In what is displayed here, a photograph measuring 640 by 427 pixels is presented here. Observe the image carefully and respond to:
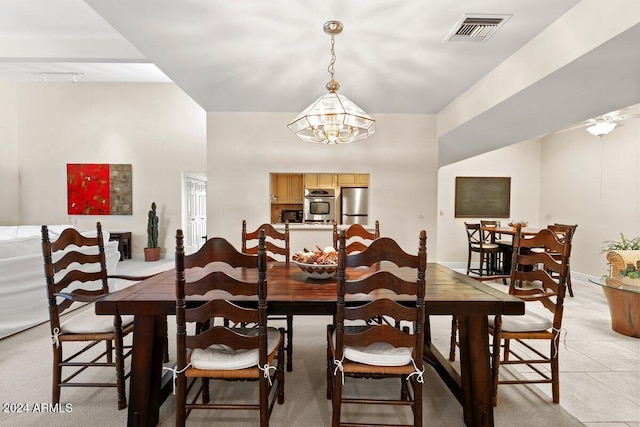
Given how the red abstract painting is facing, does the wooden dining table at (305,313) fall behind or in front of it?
in front

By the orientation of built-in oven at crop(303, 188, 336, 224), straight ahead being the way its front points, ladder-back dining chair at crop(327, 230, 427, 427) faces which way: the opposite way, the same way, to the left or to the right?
the opposite way

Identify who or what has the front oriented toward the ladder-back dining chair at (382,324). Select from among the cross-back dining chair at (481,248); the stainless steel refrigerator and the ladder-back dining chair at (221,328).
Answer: the stainless steel refrigerator

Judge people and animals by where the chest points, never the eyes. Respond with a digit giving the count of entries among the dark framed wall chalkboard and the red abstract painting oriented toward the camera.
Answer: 2

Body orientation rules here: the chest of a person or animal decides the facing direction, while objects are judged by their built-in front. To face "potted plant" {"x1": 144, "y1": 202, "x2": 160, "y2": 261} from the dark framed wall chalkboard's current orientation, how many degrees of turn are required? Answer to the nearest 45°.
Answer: approximately 45° to its right

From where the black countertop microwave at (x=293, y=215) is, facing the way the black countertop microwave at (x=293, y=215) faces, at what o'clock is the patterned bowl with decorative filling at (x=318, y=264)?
The patterned bowl with decorative filling is roughly at 12 o'clock from the black countertop microwave.

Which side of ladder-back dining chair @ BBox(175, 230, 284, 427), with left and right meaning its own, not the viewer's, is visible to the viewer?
back

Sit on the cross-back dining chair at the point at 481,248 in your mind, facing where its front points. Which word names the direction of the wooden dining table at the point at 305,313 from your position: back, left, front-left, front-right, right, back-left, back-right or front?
back-right

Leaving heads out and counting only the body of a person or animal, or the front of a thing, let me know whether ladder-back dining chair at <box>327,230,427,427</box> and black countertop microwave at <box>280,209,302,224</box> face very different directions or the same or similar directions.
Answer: very different directions

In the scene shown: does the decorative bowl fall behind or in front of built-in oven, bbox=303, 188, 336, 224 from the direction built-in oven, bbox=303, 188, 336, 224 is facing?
in front
